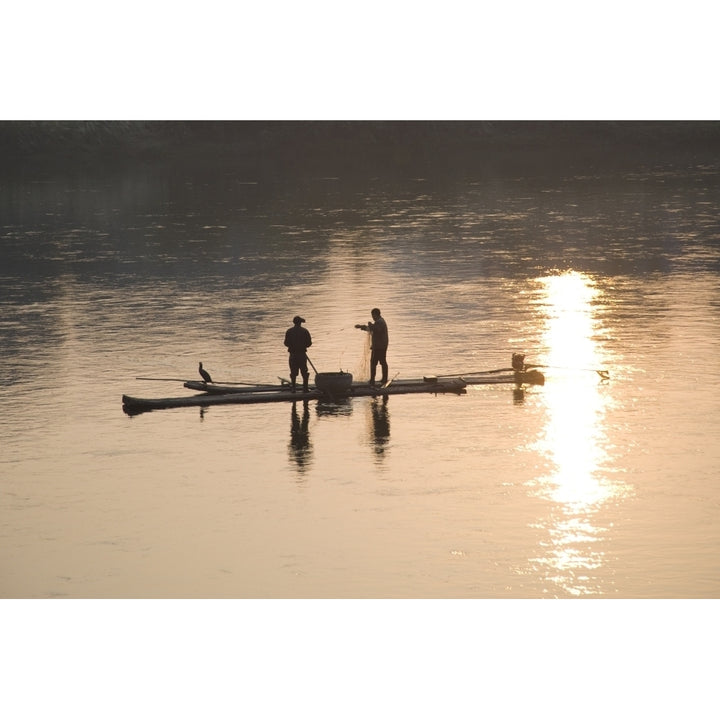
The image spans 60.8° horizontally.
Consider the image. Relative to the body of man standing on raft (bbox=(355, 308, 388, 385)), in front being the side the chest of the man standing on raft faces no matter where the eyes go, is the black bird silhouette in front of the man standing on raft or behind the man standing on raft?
in front

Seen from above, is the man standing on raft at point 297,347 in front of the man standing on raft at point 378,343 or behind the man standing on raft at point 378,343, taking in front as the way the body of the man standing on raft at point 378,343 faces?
in front

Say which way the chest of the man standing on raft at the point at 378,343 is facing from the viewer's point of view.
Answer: to the viewer's left
